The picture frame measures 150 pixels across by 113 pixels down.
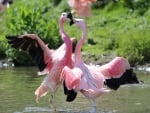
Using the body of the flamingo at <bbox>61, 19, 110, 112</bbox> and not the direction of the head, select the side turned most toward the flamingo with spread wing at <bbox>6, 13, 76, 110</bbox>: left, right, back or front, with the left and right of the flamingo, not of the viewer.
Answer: front

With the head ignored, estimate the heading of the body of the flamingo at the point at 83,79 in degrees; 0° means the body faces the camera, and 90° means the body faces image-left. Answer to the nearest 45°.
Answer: approximately 135°
